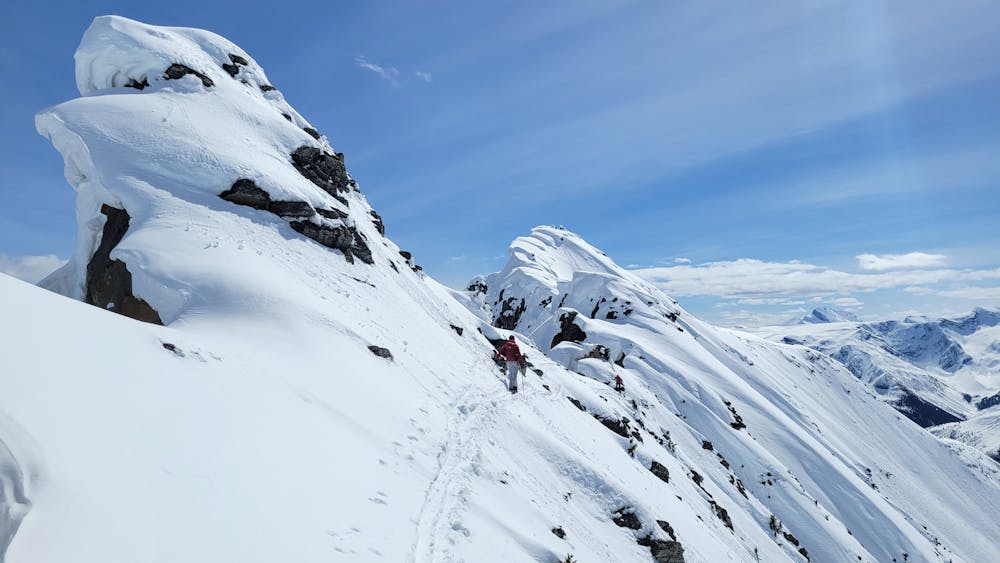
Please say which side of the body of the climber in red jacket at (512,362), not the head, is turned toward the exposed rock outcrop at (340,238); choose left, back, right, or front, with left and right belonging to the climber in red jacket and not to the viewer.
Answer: left

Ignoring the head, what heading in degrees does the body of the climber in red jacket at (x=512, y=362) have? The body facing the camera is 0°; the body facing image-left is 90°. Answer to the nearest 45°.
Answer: approximately 180°

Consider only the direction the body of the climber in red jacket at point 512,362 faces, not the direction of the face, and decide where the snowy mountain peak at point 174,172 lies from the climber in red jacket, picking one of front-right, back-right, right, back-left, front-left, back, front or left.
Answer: left
